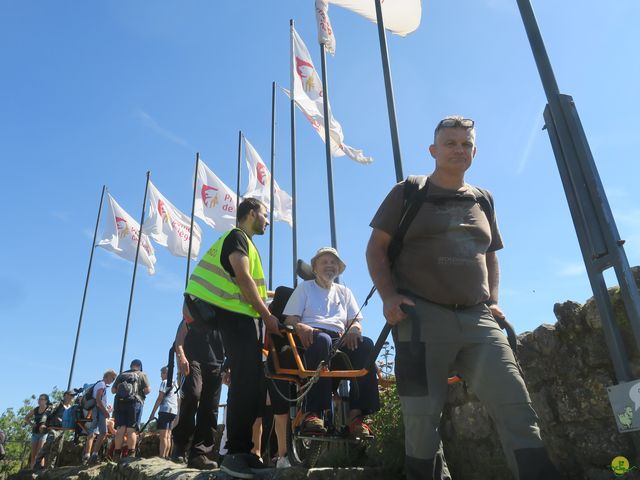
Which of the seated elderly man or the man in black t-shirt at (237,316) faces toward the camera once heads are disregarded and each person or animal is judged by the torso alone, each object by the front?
the seated elderly man

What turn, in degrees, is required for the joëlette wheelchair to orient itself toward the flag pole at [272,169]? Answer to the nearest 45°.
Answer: approximately 135° to its left

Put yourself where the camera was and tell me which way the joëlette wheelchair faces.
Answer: facing the viewer and to the right of the viewer

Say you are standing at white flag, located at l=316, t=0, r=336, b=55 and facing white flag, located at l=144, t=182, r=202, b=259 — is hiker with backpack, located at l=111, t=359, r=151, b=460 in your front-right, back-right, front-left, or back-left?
front-left

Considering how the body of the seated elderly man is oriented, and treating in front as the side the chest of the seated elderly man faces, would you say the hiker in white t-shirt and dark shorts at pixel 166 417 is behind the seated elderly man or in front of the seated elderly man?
behind

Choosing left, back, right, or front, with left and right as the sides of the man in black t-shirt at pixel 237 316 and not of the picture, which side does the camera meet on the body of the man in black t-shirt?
right

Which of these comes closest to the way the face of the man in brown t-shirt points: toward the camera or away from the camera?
toward the camera

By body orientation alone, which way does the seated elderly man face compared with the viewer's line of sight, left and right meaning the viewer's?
facing the viewer

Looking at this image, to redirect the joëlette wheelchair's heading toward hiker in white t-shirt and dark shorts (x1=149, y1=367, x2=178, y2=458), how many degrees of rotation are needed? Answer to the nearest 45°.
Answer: approximately 180°

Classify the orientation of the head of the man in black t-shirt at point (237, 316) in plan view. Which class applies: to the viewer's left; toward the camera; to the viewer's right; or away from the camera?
to the viewer's right
